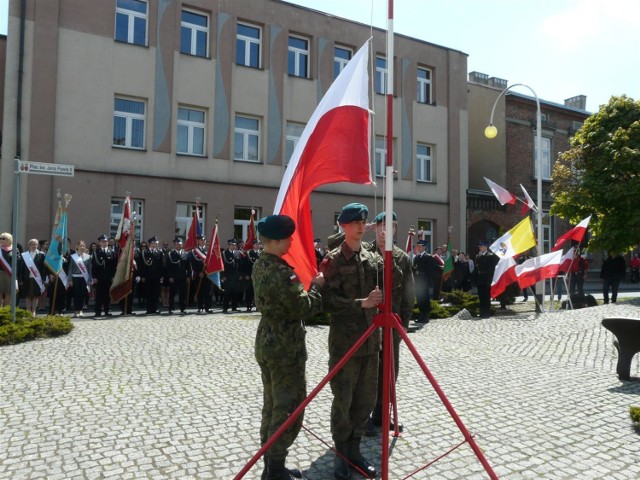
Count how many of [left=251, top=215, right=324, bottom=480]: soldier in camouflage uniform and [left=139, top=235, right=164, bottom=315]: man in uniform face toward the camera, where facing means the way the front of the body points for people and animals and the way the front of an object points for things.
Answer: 1

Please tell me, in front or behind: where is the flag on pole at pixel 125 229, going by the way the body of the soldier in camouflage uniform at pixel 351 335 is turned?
behind

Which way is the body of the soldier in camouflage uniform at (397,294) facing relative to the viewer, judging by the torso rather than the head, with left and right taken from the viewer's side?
facing the viewer and to the left of the viewer

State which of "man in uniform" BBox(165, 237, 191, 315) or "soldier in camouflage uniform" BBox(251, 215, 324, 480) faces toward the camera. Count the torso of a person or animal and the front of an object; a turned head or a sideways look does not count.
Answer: the man in uniform

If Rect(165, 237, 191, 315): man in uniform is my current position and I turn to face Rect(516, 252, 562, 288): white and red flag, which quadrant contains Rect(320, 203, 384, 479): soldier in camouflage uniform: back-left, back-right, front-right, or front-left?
front-right

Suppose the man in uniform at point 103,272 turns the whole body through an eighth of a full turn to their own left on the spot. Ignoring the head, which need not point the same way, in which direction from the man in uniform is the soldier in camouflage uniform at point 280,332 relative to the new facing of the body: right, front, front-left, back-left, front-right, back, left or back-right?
front-right

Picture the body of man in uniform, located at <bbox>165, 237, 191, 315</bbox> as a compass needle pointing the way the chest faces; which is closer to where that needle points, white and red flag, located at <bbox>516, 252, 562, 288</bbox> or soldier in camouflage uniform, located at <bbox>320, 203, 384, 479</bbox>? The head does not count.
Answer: the soldier in camouflage uniform

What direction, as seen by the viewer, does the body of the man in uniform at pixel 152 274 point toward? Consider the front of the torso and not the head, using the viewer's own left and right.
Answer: facing the viewer

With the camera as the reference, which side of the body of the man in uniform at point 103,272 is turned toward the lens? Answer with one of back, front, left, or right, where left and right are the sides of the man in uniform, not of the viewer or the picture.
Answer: front

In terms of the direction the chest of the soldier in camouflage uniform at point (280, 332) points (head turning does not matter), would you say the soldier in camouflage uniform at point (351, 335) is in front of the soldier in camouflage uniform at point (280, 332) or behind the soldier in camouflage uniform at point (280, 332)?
in front

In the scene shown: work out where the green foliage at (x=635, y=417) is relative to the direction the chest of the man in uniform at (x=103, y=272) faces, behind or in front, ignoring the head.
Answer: in front

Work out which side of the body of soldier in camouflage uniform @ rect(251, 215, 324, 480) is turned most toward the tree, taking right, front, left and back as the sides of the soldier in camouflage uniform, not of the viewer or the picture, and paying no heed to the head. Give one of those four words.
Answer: front

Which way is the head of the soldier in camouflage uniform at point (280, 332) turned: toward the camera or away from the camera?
away from the camera

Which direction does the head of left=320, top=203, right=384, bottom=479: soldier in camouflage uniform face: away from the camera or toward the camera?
toward the camera

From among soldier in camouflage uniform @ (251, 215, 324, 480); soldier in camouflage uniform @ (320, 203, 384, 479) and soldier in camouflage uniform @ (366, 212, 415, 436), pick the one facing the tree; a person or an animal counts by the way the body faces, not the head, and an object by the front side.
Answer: soldier in camouflage uniform @ (251, 215, 324, 480)

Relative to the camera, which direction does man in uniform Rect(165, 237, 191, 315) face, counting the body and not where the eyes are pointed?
toward the camera

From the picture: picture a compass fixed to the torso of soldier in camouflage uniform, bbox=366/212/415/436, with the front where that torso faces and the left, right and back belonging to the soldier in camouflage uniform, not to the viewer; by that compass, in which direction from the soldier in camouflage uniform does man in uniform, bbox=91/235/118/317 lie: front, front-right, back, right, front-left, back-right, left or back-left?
right

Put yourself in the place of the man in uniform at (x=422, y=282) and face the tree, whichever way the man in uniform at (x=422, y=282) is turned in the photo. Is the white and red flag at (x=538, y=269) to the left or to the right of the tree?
right
